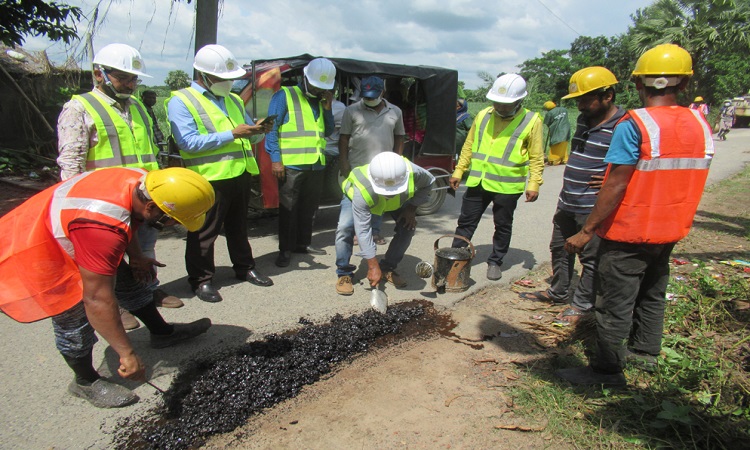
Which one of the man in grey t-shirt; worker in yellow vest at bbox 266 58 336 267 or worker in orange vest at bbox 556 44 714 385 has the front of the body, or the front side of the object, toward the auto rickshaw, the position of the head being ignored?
the worker in orange vest

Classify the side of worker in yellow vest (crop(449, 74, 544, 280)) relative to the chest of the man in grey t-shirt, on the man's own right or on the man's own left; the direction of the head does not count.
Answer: on the man's own left

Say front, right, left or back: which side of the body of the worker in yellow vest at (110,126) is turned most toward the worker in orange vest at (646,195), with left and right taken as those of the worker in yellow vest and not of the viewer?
front

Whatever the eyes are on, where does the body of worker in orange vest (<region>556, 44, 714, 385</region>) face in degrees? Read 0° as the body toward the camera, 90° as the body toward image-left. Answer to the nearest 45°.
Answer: approximately 135°

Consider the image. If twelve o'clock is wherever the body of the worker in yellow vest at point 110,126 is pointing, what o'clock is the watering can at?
The watering can is roughly at 11 o'clock from the worker in yellow vest.

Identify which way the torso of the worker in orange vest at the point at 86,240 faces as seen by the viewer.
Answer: to the viewer's right

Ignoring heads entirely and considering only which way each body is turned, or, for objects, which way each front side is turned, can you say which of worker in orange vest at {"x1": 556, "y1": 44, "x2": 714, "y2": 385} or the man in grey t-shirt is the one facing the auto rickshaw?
the worker in orange vest

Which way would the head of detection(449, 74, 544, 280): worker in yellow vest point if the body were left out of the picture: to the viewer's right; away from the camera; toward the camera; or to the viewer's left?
toward the camera

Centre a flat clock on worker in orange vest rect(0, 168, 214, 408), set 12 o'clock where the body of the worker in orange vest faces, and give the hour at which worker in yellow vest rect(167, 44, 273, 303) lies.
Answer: The worker in yellow vest is roughly at 10 o'clock from the worker in orange vest.

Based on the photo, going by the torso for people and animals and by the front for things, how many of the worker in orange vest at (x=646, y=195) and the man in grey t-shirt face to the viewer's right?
0

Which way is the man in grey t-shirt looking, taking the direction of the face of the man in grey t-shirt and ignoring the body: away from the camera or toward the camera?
toward the camera

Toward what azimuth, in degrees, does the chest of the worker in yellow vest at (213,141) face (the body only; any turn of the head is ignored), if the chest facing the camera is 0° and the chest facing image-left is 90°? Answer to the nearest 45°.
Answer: approximately 315°

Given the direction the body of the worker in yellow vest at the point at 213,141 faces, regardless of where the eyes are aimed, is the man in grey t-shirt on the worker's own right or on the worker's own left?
on the worker's own left

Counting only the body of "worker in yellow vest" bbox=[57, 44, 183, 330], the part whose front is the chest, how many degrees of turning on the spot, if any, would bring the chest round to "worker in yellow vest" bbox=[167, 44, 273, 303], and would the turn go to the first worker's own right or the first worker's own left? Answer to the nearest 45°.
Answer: approximately 45° to the first worker's own left

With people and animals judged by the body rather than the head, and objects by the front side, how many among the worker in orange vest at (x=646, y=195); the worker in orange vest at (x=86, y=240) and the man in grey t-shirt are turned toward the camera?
1

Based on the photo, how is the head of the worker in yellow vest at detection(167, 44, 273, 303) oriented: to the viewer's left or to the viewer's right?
to the viewer's right

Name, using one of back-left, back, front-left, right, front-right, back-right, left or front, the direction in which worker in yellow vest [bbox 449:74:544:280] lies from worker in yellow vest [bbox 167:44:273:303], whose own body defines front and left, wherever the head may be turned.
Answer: front-left

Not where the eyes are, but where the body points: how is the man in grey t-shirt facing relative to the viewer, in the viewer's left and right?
facing the viewer

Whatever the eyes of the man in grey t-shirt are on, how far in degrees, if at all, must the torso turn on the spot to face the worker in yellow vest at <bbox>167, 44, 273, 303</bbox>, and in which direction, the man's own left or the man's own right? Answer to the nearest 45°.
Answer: approximately 45° to the man's own right

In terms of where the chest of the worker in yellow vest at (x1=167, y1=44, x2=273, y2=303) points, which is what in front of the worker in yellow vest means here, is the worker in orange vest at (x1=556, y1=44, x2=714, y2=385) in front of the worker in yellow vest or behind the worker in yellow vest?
in front
